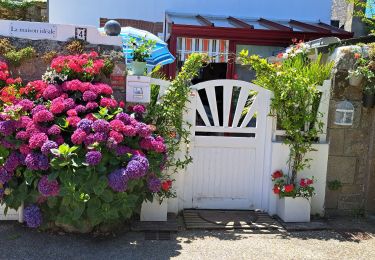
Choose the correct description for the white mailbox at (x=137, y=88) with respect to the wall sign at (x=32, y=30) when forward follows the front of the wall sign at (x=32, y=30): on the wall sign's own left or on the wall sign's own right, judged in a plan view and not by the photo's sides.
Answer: on the wall sign's own left

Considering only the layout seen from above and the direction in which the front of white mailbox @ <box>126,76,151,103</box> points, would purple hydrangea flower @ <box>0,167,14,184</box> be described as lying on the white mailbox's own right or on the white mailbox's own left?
on the white mailbox's own right

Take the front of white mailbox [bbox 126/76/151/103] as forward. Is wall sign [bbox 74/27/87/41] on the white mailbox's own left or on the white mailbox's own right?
on the white mailbox's own right

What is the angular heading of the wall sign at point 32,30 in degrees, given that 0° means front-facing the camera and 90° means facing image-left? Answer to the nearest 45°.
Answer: approximately 0°

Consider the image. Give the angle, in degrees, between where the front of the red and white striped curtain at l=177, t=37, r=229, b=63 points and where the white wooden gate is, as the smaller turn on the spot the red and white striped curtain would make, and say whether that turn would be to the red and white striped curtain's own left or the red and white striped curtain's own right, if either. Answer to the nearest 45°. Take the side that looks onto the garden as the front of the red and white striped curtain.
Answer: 0° — it already faces it

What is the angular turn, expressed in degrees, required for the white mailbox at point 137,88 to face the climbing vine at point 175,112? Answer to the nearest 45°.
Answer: approximately 90° to its left
